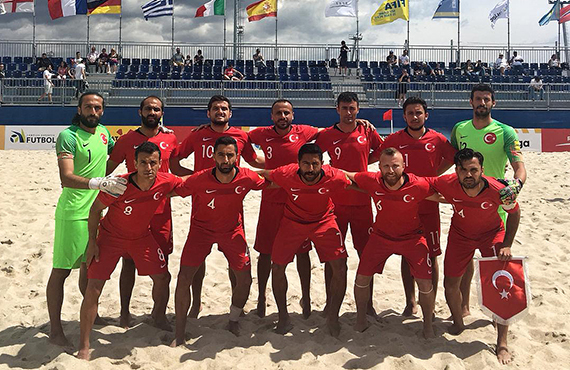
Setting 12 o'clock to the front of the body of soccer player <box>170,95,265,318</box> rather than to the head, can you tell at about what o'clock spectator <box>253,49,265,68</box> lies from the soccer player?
The spectator is roughly at 6 o'clock from the soccer player.

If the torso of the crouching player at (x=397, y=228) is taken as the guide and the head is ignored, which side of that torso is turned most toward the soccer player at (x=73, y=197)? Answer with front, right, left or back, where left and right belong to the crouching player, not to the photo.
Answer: right

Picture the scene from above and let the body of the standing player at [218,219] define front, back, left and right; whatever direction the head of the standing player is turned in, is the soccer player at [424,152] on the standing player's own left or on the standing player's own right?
on the standing player's own left

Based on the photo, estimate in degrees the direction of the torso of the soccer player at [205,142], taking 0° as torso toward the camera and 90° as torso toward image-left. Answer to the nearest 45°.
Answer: approximately 0°

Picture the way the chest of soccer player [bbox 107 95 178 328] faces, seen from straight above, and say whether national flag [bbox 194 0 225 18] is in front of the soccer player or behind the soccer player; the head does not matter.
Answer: behind

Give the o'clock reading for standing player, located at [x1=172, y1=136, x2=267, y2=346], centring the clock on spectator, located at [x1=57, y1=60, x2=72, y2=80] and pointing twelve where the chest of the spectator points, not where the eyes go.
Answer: The standing player is roughly at 12 o'clock from the spectator.

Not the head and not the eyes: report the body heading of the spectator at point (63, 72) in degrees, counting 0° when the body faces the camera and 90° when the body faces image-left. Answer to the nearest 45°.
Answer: approximately 0°

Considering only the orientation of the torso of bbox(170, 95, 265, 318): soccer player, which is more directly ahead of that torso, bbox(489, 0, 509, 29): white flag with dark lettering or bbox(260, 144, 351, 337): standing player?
the standing player

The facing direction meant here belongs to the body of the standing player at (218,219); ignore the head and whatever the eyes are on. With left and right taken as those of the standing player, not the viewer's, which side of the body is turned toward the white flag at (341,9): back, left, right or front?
back
